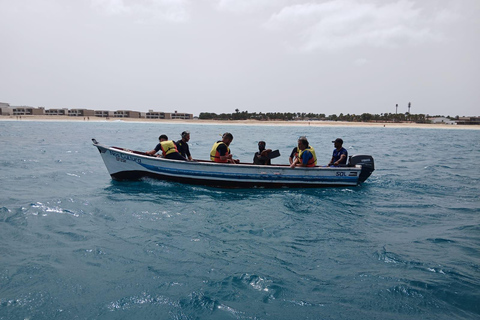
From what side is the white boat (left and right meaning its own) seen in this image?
left

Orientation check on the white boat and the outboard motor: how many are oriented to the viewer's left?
2

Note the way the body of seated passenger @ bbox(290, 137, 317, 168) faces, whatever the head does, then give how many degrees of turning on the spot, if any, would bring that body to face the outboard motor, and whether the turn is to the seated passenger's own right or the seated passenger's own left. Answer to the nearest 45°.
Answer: approximately 135° to the seated passenger's own right

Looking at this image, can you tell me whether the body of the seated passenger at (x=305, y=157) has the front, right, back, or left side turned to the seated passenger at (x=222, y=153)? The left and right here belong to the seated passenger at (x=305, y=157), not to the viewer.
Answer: front

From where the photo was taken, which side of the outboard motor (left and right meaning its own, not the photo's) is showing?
left

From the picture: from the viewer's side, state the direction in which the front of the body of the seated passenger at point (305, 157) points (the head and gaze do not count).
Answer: to the viewer's left

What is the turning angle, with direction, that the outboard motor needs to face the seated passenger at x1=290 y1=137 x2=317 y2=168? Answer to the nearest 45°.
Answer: approximately 45° to its left
